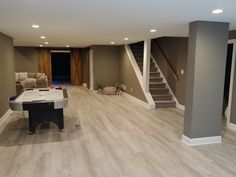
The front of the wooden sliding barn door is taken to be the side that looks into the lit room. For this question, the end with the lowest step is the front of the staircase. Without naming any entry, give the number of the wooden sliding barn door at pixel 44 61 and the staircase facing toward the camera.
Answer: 2

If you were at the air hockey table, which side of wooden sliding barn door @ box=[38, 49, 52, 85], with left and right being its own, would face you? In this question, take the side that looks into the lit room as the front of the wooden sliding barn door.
front

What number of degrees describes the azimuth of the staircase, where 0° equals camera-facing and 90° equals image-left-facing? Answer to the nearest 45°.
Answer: approximately 0°

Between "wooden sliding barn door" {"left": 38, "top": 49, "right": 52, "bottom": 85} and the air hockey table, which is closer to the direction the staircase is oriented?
the air hockey table

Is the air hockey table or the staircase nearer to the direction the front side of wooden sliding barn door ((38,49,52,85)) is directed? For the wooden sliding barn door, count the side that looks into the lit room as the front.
the air hockey table

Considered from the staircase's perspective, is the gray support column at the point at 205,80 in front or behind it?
in front

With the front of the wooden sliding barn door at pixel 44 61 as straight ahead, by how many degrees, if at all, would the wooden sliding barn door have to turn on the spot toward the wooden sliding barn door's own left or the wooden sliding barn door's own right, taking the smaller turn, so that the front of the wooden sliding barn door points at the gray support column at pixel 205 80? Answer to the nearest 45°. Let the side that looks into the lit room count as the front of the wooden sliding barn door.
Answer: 0° — it already faces it

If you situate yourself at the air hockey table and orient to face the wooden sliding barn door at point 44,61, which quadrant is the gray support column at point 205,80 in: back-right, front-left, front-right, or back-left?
back-right

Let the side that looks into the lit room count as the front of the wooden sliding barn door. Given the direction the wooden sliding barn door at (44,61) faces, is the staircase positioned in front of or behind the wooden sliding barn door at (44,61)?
in front

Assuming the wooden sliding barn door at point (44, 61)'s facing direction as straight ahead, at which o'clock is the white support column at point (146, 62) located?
The white support column is roughly at 11 o'clock from the wooden sliding barn door.

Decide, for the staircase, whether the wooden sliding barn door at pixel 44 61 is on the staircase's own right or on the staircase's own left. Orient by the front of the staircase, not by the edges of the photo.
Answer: on the staircase's own right
